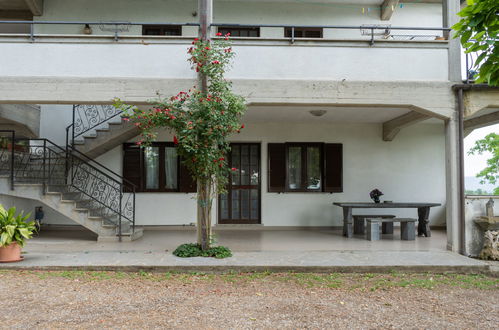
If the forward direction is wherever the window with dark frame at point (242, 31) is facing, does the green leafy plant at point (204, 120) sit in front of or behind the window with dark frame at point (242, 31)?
in front

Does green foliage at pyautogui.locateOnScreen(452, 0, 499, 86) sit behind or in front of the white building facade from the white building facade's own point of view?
in front

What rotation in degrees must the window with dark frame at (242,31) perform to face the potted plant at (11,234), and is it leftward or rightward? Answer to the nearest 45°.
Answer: approximately 45° to its right

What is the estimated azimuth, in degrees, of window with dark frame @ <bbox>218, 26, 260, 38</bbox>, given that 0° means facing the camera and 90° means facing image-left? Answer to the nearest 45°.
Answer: approximately 0°
